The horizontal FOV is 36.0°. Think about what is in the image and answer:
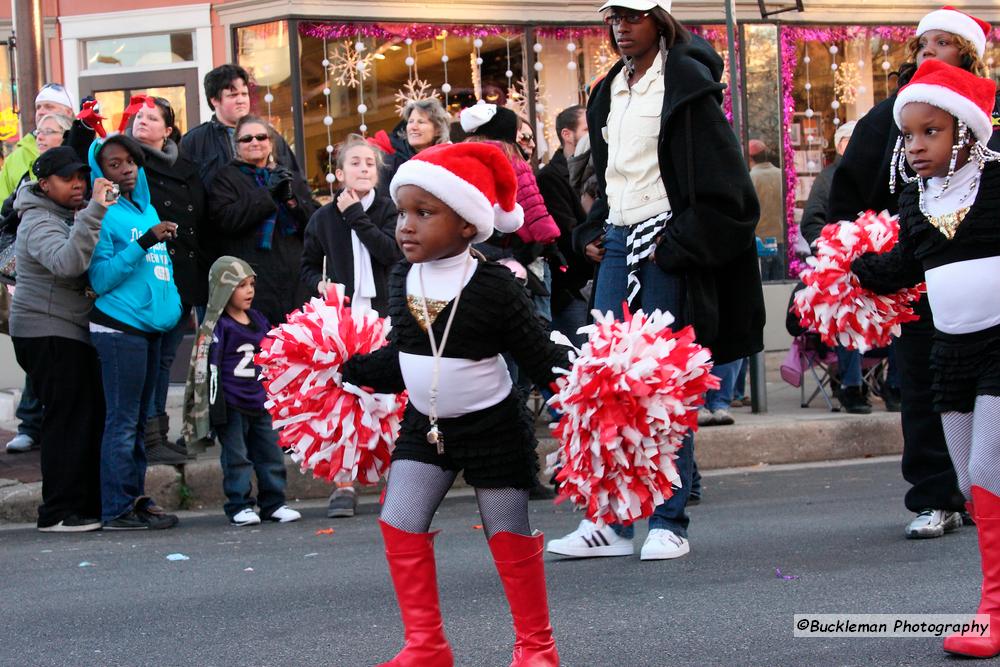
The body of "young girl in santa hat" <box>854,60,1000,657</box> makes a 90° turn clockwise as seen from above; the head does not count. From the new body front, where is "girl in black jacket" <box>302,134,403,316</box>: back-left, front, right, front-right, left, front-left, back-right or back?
front

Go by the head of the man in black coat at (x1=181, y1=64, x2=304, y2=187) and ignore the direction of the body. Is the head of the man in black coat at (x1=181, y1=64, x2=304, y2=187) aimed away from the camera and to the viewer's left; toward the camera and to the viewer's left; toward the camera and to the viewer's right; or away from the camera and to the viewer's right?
toward the camera and to the viewer's right

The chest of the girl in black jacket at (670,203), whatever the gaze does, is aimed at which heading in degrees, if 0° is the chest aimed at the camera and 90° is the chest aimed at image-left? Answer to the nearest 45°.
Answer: approximately 45°

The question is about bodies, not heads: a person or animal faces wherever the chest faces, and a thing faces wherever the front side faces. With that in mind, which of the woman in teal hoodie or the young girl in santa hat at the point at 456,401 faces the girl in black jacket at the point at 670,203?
the woman in teal hoodie

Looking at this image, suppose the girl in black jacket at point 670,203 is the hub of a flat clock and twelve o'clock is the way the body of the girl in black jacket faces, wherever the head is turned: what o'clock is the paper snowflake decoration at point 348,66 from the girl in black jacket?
The paper snowflake decoration is roughly at 4 o'clock from the girl in black jacket.

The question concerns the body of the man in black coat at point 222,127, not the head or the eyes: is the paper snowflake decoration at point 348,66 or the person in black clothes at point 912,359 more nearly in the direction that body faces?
the person in black clothes

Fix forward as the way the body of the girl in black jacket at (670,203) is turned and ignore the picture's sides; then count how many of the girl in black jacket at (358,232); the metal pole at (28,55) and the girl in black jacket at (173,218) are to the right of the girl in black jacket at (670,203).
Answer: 3

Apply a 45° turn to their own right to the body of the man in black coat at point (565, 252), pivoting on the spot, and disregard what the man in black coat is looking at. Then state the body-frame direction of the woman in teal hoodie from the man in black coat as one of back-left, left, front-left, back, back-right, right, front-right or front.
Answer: right

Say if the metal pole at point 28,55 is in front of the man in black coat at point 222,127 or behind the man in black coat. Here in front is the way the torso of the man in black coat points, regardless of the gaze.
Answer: behind
